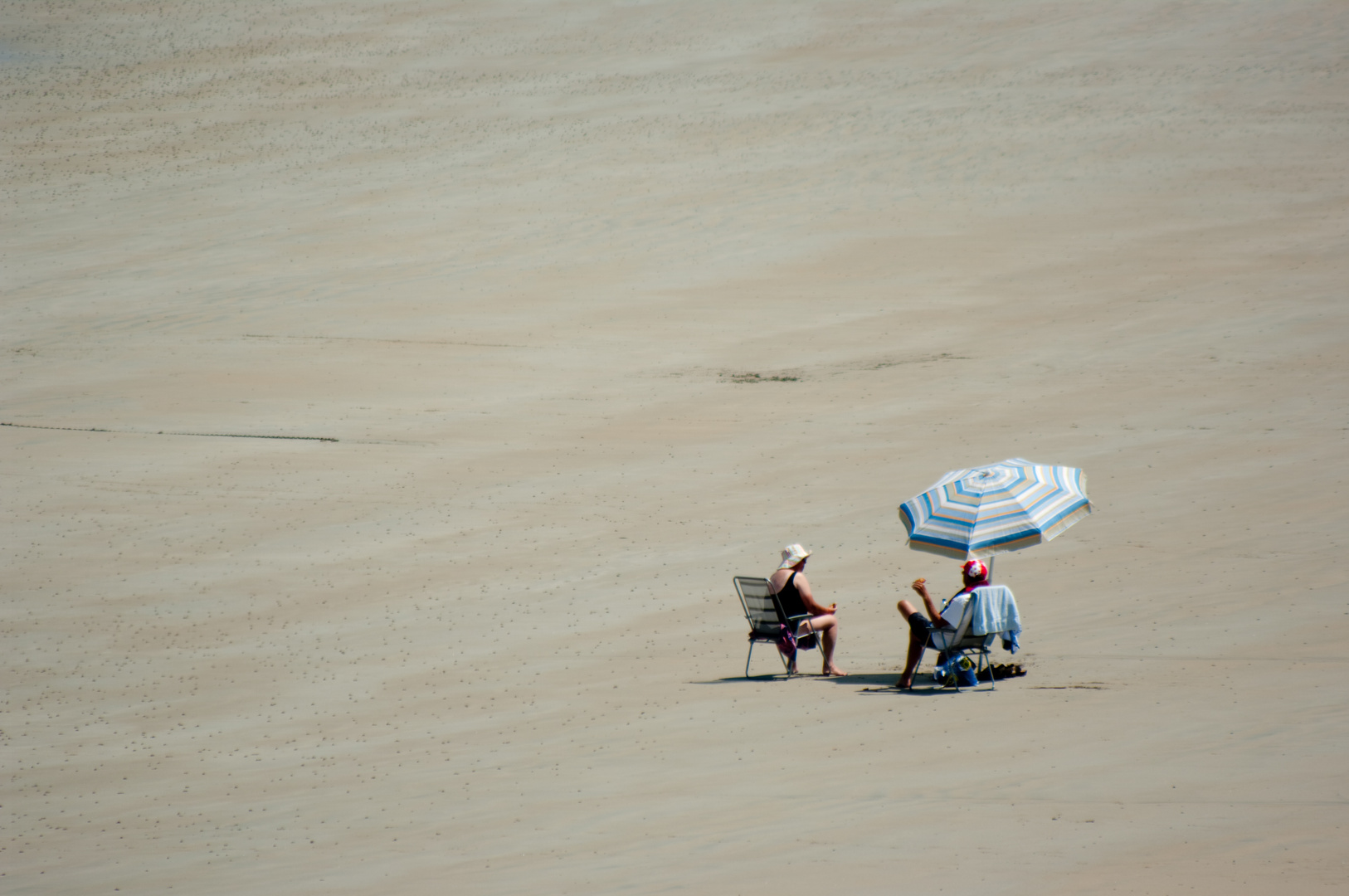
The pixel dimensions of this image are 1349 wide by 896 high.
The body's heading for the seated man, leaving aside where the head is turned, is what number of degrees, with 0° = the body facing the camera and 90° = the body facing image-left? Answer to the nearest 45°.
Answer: approximately 90°
